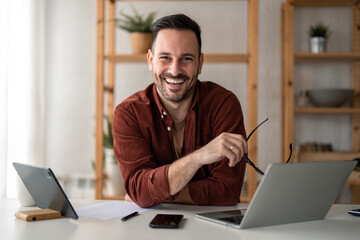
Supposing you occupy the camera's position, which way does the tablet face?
facing away from the viewer and to the right of the viewer

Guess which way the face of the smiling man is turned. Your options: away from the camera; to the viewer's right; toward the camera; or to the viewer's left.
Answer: toward the camera

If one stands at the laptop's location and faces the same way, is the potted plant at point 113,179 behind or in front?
in front

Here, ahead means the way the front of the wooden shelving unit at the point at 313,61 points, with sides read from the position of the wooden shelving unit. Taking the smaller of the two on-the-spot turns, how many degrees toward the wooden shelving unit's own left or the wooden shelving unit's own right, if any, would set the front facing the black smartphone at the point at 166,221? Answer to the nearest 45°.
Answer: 0° — it already faces it

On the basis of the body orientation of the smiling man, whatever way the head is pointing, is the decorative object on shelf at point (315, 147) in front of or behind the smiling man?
behind

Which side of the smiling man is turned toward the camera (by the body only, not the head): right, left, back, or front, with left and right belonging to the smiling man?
front

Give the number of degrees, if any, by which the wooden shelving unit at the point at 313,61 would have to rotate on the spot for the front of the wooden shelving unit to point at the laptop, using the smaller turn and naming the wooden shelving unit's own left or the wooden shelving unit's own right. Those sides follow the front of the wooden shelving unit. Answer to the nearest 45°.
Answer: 0° — it already faces it

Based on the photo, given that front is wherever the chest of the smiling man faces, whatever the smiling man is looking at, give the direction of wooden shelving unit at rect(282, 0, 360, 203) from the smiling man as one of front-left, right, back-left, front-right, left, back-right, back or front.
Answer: back-left

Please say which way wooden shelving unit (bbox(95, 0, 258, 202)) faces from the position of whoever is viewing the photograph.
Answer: facing the viewer

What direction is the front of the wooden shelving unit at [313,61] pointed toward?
toward the camera

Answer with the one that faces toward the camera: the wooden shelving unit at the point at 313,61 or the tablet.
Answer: the wooden shelving unit

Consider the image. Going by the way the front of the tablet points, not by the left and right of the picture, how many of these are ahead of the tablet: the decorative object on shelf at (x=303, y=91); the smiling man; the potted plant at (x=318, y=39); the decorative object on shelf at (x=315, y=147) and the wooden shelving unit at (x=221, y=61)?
5

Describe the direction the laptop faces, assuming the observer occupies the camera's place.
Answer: facing away from the viewer and to the left of the viewer

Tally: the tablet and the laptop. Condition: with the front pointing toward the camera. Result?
0

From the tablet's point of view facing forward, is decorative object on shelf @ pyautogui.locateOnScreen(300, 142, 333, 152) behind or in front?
in front

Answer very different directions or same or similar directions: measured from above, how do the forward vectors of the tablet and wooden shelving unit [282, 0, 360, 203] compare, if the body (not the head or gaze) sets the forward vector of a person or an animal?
very different directions

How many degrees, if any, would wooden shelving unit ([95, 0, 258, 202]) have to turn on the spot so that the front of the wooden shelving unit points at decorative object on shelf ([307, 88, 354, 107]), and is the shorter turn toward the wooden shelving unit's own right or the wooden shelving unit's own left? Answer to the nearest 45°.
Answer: approximately 90° to the wooden shelving unit's own left

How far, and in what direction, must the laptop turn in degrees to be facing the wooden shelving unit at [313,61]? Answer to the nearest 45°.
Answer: approximately 45° to its right
